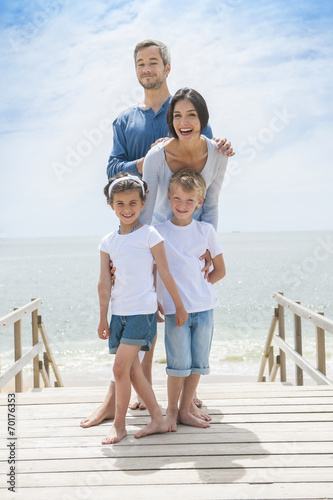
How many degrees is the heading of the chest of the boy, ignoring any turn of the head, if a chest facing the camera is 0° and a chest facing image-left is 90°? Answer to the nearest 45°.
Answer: approximately 0°

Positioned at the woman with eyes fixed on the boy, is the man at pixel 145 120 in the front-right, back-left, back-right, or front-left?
back-right

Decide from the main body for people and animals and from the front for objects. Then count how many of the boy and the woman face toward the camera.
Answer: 2

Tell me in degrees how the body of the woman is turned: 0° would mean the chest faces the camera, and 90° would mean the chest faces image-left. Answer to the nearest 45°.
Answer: approximately 0°
